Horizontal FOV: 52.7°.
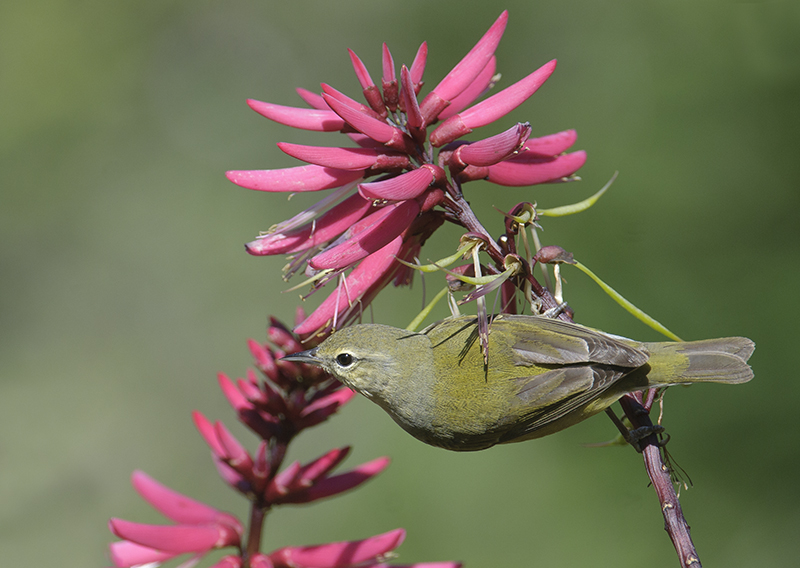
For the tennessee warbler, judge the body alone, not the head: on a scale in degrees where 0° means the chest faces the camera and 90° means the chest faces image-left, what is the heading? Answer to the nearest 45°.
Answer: approximately 90°

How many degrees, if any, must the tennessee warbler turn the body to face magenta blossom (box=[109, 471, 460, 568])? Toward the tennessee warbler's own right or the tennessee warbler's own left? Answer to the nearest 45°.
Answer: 0° — it already faces it

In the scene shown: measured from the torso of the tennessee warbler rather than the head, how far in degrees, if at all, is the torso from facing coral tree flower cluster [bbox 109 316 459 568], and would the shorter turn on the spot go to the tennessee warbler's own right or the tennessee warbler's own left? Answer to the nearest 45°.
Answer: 0° — it already faces it
